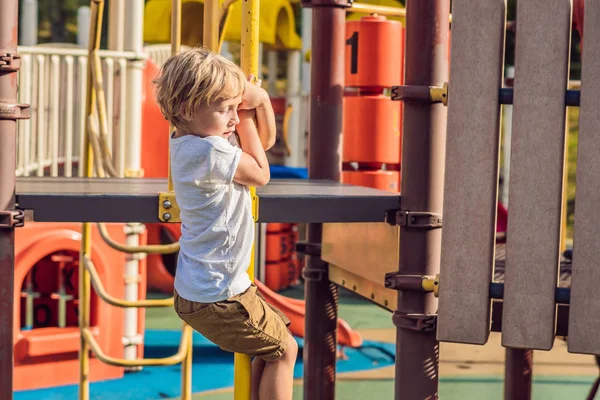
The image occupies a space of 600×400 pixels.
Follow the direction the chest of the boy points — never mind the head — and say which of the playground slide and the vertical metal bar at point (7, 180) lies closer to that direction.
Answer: the playground slide

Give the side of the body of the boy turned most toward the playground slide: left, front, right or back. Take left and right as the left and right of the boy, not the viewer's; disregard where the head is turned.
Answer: left

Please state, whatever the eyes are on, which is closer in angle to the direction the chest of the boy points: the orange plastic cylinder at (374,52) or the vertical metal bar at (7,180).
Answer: the orange plastic cylinder

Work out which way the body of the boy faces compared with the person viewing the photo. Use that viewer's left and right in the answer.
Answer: facing to the right of the viewer

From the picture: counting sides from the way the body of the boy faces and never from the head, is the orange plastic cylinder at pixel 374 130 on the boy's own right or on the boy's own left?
on the boy's own left

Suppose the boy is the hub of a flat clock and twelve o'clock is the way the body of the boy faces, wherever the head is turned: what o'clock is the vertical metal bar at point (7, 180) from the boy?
The vertical metal bar is roughly at 7 o'clock from the boy.
